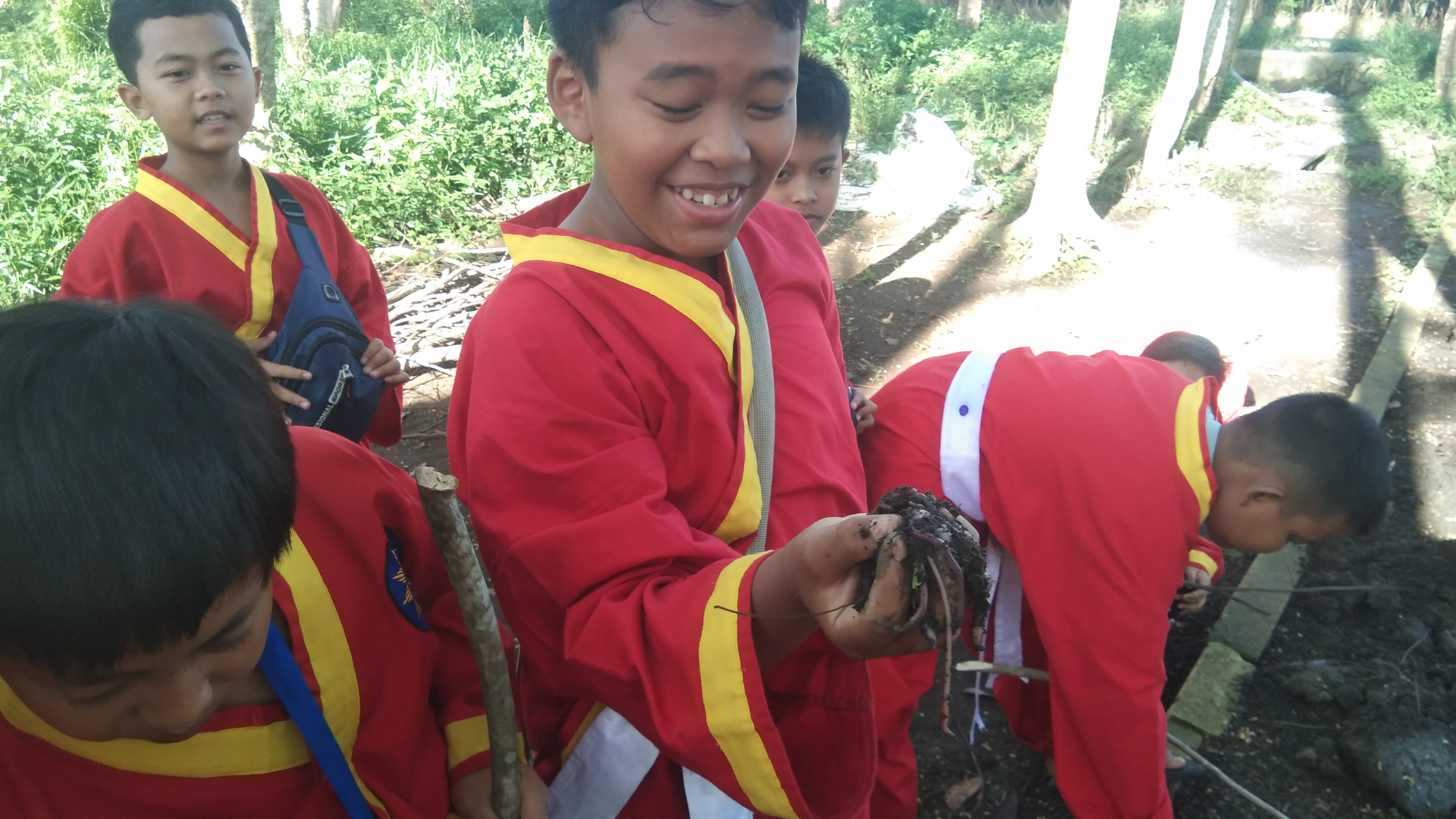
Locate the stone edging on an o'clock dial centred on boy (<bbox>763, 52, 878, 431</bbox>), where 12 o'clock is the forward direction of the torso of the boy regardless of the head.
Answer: The stone edging is roughly at 10 o'clock from the boy.

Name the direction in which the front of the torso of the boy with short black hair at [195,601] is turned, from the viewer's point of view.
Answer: toward the camera

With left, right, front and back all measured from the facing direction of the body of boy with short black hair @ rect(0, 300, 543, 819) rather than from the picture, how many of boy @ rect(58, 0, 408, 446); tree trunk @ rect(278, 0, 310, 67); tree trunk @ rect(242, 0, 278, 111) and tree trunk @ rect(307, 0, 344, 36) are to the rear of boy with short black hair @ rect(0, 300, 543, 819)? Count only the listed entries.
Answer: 4

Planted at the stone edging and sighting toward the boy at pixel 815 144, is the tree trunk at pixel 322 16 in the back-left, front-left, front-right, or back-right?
front-right

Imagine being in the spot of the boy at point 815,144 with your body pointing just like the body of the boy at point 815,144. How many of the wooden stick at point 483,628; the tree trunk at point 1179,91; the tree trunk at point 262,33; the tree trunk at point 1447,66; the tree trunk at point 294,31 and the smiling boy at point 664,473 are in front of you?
2

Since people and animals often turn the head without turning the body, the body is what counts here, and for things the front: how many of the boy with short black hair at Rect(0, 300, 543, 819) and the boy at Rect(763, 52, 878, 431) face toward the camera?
2

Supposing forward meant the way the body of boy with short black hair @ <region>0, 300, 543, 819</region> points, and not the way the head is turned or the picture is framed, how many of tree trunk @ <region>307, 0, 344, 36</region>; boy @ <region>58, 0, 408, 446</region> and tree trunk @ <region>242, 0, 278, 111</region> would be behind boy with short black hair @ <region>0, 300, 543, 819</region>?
3

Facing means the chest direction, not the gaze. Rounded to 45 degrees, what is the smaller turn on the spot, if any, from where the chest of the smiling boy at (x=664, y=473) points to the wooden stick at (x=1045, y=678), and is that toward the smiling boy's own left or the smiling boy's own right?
approximately 90° to the smiling boy's own left

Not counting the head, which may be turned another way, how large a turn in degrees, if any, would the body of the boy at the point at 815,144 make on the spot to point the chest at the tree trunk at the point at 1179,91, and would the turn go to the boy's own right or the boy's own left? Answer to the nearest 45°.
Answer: approximately 135° to the boy's own left

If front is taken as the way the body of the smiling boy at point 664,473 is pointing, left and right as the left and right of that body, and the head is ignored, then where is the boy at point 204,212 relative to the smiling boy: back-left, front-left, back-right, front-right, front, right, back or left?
back

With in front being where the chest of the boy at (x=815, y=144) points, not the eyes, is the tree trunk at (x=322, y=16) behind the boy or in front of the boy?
behind

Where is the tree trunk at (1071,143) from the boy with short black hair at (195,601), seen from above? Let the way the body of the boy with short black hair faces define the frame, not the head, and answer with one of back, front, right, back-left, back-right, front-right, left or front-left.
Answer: back-left

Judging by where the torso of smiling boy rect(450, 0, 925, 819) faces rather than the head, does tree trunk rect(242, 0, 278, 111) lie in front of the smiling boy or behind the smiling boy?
behind

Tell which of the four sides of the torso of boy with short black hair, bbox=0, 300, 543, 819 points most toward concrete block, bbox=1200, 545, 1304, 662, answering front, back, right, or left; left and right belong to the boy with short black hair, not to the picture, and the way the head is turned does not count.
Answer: left

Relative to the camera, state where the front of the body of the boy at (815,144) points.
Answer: toward the camera

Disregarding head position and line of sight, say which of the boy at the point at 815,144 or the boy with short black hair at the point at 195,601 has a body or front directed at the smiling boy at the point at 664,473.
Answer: the boy
